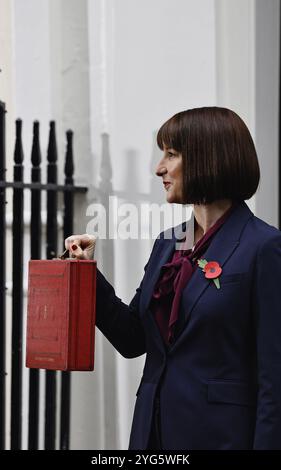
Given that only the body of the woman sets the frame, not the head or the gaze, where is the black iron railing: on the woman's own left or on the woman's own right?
on the woman's own right

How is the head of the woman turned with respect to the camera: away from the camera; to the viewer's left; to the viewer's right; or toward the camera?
to the viewer's left

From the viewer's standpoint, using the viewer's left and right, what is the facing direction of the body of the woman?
facing the viewer and to the left of the viewer
